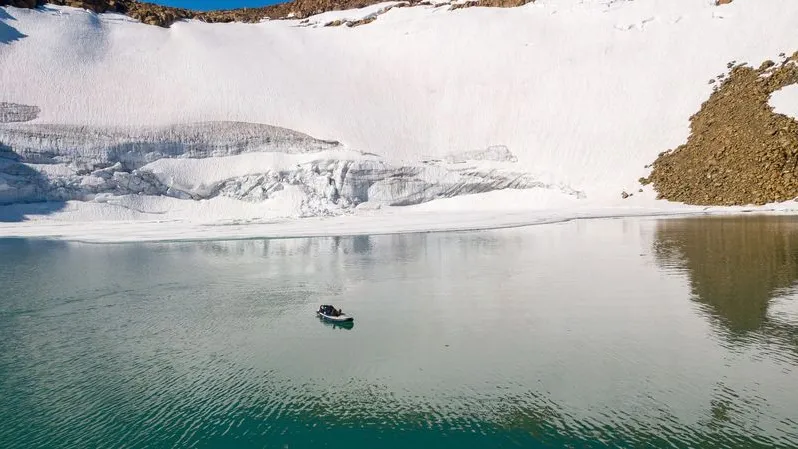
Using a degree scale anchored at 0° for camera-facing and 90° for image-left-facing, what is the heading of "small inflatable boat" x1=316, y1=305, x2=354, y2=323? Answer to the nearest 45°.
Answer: approximately 315°
